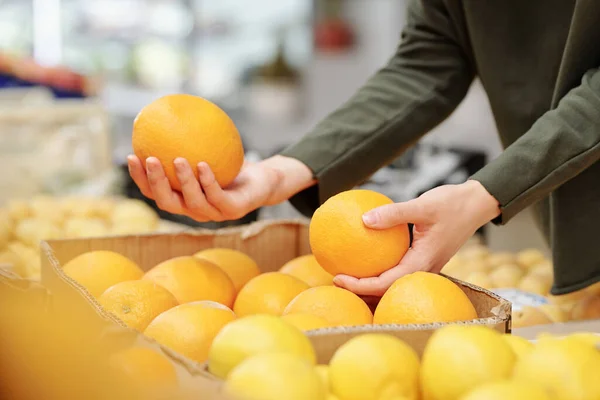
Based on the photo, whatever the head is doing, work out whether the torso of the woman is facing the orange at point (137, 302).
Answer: yes

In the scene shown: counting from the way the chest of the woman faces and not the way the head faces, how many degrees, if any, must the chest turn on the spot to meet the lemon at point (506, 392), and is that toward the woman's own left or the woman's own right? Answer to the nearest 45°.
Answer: approximately 45° to the woman's own left

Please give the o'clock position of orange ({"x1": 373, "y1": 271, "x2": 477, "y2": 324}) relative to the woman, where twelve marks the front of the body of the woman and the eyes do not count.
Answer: The orange is roughly at 11 o'clock from the woman.

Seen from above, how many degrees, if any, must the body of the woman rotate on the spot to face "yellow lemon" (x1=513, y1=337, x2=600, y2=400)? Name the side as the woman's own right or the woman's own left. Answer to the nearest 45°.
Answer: approximately 45° to the woman's own left

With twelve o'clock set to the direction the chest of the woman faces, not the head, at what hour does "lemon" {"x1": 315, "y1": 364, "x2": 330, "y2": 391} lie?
The lemon is roughly at 11 o'clock from the woman.

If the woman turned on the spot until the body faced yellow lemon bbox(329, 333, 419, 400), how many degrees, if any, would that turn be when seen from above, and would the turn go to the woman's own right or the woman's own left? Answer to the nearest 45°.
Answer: approximately 45° to the woman's own left

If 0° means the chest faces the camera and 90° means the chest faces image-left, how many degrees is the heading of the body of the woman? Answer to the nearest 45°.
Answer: approximately 45°
